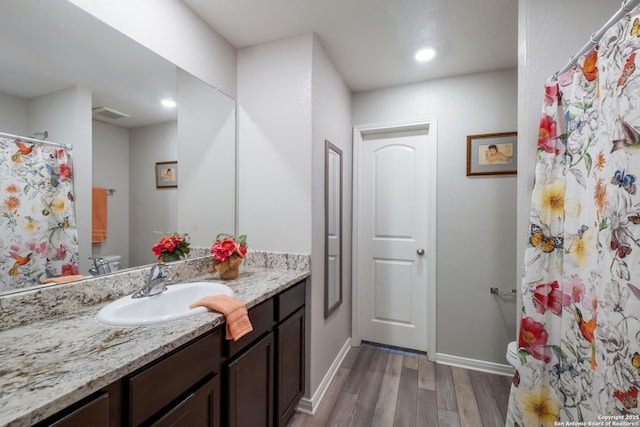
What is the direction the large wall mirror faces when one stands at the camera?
facing the viewer and to the right of the viewer

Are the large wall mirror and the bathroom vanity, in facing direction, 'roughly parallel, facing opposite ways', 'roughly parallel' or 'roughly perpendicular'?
roughly parallel

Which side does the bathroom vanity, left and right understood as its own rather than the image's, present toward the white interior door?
left

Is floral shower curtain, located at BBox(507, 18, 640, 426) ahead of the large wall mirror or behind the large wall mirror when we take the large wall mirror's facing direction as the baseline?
ahead

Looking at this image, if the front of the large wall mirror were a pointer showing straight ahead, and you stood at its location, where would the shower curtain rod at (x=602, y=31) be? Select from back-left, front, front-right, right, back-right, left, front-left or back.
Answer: front

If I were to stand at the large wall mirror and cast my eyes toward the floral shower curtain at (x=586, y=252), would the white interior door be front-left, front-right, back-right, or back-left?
front-left

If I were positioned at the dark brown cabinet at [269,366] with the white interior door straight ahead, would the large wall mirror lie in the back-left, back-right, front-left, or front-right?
back-left

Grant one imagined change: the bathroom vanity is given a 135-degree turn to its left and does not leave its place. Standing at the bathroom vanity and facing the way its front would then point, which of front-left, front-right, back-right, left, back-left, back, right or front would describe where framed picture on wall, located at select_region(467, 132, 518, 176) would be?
right

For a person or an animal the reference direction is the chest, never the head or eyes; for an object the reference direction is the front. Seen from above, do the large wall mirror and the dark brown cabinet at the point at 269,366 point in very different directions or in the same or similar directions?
same or similar directions

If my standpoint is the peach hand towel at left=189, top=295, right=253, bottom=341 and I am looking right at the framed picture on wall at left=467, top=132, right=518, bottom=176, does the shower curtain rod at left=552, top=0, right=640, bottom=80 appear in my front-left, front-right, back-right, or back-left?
front-right
